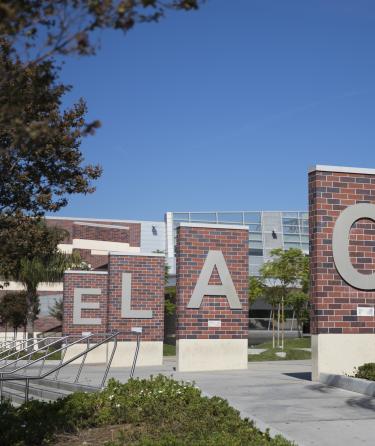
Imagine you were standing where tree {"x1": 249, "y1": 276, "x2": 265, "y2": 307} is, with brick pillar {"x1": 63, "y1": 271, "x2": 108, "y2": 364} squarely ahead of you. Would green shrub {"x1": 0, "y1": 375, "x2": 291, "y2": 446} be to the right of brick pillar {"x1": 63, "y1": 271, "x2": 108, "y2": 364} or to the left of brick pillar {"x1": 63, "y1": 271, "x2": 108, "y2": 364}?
left

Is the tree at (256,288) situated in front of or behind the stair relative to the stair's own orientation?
behind

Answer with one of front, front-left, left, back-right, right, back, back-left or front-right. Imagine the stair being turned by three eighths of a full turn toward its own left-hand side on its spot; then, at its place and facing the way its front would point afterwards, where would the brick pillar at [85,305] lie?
left

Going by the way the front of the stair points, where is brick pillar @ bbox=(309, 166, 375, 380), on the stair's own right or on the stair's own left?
on the stair's own left

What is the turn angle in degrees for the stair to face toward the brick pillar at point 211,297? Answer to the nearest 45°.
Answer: approximately 180°

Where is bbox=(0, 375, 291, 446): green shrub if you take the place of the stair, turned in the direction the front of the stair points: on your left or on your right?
on your left

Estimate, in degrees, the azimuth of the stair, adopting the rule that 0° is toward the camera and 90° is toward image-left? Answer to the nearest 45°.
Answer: approximately 45°

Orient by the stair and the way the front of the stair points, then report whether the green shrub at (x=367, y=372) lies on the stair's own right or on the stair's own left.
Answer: on the stair's own left

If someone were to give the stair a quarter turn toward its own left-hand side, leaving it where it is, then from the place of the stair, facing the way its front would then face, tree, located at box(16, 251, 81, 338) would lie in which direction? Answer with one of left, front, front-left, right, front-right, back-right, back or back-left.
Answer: back-left
